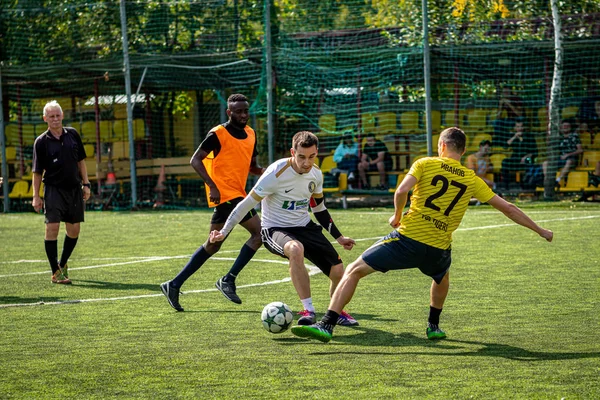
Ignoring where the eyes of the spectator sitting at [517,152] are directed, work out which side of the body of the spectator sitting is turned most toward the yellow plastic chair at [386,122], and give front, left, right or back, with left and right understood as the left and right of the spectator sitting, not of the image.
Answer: right

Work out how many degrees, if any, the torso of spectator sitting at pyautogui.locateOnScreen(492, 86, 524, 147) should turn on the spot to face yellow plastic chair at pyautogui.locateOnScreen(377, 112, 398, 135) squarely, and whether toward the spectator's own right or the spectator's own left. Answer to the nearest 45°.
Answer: approximately 45° to the spectator's own right

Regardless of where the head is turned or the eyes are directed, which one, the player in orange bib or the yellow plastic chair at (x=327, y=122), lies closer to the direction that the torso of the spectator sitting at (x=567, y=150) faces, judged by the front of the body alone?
the player in orange bib

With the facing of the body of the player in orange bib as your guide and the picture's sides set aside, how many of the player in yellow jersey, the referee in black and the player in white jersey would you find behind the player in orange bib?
1

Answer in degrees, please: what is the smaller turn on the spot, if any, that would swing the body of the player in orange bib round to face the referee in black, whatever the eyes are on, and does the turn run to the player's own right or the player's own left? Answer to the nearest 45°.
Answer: approximately 180°

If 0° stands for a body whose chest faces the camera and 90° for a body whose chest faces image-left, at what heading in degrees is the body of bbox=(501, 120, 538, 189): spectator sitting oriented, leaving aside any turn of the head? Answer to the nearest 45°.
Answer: approximately 45°

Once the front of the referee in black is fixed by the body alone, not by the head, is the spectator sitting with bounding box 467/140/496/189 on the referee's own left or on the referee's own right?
on the referee's own left

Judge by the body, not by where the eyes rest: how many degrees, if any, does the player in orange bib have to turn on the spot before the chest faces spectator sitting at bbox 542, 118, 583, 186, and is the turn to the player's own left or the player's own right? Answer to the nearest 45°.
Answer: approximately 90° to the player's own left

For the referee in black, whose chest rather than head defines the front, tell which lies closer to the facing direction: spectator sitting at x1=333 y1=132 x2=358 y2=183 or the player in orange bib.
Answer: the player in orange bib
